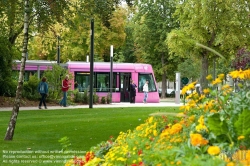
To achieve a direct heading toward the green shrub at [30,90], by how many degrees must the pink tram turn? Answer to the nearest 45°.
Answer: approximately 135° to its right

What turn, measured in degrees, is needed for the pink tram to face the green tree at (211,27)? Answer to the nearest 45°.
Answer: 0° — it already faces it

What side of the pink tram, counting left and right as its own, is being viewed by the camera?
right

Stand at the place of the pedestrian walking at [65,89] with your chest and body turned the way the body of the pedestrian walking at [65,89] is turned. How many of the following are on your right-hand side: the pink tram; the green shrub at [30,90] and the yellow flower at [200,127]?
1

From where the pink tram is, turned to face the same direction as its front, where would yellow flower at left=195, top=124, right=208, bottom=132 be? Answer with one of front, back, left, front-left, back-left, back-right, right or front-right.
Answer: right
